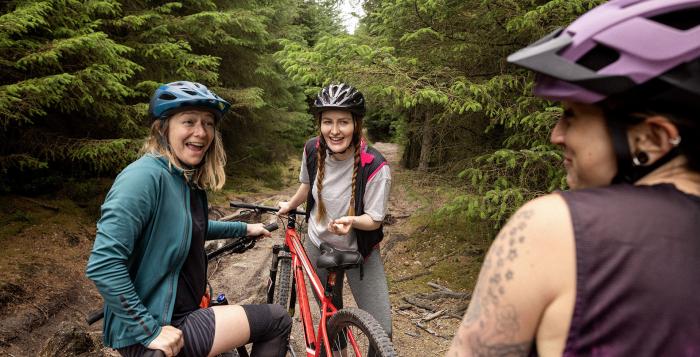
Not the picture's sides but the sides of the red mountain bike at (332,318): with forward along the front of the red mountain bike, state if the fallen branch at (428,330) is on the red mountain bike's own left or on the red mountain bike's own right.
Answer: on the red mountain bike's own right

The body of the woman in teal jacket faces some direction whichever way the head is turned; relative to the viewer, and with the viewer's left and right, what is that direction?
facing the viewer and to the right of the viewer

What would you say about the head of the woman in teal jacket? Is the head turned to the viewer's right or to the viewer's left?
to the viewer's right

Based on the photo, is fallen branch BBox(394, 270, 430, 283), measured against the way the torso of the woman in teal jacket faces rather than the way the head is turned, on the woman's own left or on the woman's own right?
on the woman's own left

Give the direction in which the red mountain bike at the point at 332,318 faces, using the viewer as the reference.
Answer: facing away from the viewer and to the left of the viewer

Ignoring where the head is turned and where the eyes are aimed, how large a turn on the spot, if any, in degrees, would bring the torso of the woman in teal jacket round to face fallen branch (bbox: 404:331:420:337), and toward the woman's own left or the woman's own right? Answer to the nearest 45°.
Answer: approximately 90° to the woman's own left

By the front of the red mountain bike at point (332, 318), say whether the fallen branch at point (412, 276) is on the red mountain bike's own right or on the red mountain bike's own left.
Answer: on the red mountain bike's own right

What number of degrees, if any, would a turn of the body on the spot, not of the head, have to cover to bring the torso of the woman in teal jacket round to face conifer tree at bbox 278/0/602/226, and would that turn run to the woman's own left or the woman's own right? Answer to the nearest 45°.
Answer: approximately 90° to the woman's own left

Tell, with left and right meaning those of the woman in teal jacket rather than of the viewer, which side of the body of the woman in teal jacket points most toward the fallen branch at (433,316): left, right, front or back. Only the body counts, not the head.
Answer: left

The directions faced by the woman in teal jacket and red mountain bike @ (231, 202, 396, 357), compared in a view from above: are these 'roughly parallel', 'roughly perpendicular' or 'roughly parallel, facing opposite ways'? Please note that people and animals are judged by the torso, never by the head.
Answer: roughly parallel, facing opposite ways

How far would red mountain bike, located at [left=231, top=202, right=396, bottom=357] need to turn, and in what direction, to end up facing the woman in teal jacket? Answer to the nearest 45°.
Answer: approximately 90° to its left

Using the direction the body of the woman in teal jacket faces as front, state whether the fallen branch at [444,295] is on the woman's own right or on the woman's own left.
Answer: on the woman's own left

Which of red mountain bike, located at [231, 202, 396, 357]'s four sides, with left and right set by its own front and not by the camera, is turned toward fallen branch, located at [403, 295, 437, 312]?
right
